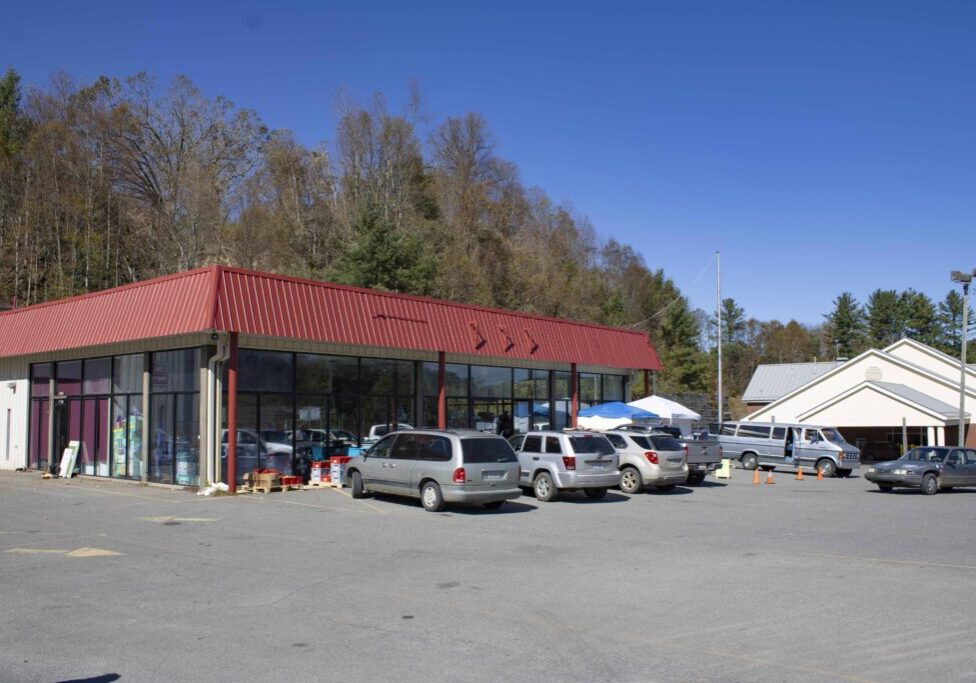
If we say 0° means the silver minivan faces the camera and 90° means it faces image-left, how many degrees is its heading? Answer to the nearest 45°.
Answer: approximately 135°

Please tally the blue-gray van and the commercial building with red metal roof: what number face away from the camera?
0

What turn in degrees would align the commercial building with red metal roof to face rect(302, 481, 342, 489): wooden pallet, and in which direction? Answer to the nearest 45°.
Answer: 0° — it already faces it

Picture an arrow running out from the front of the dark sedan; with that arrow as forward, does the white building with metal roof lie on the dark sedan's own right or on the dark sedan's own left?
on the dark sedan's own right

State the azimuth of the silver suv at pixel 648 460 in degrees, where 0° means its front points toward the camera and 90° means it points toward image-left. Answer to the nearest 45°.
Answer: approximately 135°

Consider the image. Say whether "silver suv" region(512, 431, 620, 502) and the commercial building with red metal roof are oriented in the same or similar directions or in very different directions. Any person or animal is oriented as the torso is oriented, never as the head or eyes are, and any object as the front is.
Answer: very different directions

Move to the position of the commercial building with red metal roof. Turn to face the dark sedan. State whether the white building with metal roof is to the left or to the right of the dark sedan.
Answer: left

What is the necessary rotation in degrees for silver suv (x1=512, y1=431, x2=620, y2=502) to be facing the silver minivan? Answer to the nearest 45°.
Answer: approximately 90° to its left

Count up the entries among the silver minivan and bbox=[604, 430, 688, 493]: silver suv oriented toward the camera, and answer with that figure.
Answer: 0

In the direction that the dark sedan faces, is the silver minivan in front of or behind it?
in front

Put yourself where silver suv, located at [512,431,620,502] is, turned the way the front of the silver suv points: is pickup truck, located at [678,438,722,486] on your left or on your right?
on your right

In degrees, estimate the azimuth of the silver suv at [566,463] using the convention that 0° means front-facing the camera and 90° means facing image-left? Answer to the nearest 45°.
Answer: approximately 135°

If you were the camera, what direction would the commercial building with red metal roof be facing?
facing the viewer and to the right of the viewer
